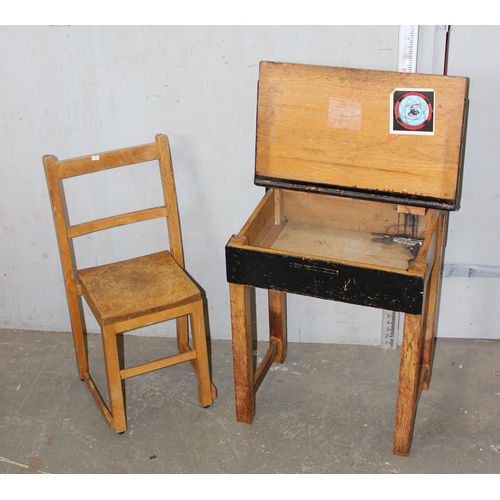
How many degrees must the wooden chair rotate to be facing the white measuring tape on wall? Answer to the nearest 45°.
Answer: approximately 45° to its left

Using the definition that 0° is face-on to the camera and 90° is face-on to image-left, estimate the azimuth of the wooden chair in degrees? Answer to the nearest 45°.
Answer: approximately 315°
